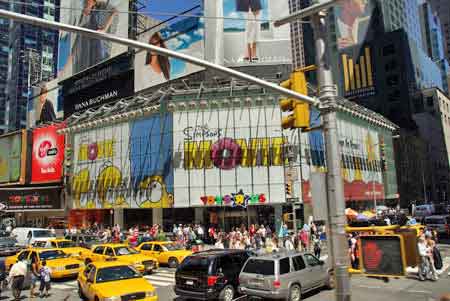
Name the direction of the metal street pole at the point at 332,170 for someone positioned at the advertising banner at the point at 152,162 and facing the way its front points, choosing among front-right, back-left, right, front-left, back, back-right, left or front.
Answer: front-left

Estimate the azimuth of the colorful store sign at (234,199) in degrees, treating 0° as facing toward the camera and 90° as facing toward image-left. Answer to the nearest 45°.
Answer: approximately 0°

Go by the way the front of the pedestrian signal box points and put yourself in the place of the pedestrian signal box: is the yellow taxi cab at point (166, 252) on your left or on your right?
on your right

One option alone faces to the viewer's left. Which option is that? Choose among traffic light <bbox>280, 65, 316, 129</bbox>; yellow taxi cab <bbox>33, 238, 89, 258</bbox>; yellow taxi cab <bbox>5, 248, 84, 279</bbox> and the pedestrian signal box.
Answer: the traffic light

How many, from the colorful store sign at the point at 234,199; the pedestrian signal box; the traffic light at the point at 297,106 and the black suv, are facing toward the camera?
2

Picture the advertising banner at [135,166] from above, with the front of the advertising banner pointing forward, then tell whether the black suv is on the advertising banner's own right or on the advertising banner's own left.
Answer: on the advertising banner's own left

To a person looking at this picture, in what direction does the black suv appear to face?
facing away from the viewer and to the right of the viewer

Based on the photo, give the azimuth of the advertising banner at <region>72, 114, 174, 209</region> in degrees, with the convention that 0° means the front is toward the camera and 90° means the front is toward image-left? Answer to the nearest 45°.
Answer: approximately 45°

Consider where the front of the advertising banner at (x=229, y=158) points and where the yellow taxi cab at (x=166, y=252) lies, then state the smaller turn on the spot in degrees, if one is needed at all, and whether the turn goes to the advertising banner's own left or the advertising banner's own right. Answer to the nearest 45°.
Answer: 0° — it already faces it

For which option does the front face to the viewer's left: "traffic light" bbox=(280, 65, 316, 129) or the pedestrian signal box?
the traffic light
